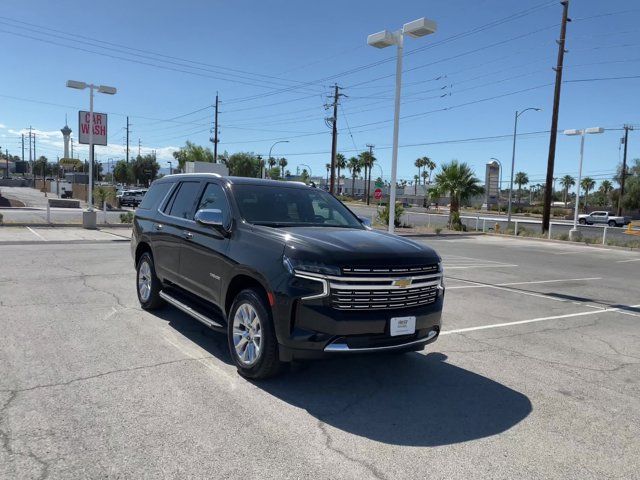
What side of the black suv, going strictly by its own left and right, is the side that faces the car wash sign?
back

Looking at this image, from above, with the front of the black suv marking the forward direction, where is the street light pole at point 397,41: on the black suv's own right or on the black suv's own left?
on the black suv's own left

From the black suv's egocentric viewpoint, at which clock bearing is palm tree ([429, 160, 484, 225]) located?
The palm tree is roughly at 8 o'clock from the black suv.

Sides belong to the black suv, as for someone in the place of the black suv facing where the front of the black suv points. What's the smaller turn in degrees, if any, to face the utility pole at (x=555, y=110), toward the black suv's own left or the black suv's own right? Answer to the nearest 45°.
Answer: approximately 90° to the black suv's own left

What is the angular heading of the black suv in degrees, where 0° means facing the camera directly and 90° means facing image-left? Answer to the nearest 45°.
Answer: approximately 315°

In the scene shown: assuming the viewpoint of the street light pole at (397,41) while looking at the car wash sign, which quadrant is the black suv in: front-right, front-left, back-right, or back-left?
back-left
